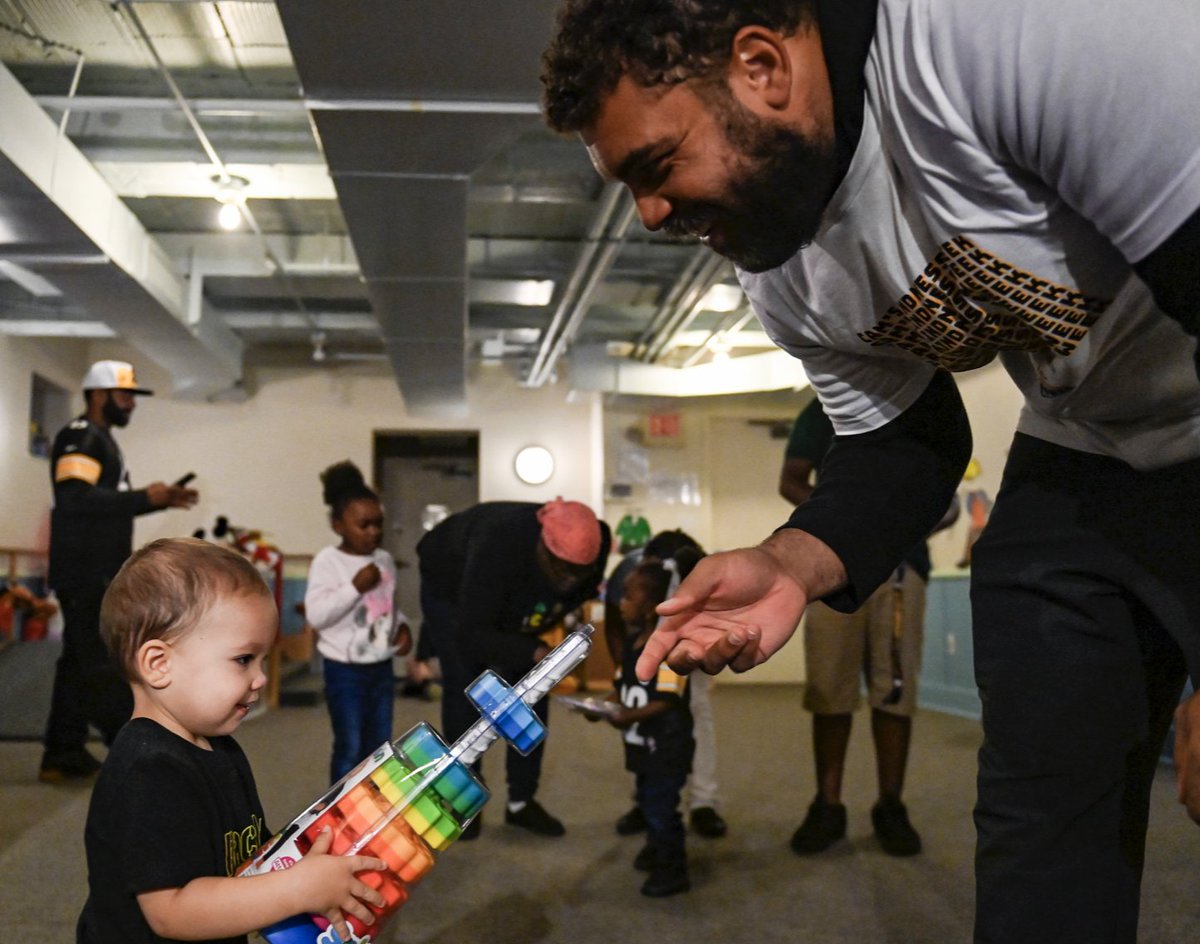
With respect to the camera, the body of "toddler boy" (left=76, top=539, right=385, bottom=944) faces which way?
to the viewer's right

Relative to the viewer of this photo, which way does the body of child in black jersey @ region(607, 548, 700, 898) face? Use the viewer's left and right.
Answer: facing the viewer and to the left of the viewer

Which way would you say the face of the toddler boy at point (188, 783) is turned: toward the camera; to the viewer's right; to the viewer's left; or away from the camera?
to the viewer's right

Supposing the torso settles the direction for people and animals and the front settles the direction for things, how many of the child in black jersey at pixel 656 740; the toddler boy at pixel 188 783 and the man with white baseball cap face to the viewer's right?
2

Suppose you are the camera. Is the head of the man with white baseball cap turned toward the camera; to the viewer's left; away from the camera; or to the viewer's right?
to the viewer's right

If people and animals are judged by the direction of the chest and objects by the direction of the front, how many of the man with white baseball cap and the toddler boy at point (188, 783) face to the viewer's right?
2

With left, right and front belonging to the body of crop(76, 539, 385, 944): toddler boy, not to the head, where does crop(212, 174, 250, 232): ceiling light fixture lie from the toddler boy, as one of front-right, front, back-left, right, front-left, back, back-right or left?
left

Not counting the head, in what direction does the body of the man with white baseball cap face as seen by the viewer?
to the viewer's right

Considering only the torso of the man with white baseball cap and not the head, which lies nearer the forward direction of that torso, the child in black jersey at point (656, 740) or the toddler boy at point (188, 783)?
the child in black jersey

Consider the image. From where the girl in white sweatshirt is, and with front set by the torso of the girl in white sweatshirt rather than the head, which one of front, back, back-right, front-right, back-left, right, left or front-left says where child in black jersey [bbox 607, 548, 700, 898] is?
front

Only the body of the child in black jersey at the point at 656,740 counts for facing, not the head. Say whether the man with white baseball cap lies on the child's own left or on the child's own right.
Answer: on the child's own right

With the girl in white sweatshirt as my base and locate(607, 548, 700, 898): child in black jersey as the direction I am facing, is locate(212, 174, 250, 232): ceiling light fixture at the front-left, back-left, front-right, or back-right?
back-left

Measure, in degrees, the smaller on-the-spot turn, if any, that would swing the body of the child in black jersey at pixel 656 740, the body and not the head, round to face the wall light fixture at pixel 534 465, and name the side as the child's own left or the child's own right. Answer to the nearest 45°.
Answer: approximately 135° to the child's own right

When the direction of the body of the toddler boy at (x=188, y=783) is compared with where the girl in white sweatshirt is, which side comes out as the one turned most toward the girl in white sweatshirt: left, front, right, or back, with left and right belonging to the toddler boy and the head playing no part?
left
